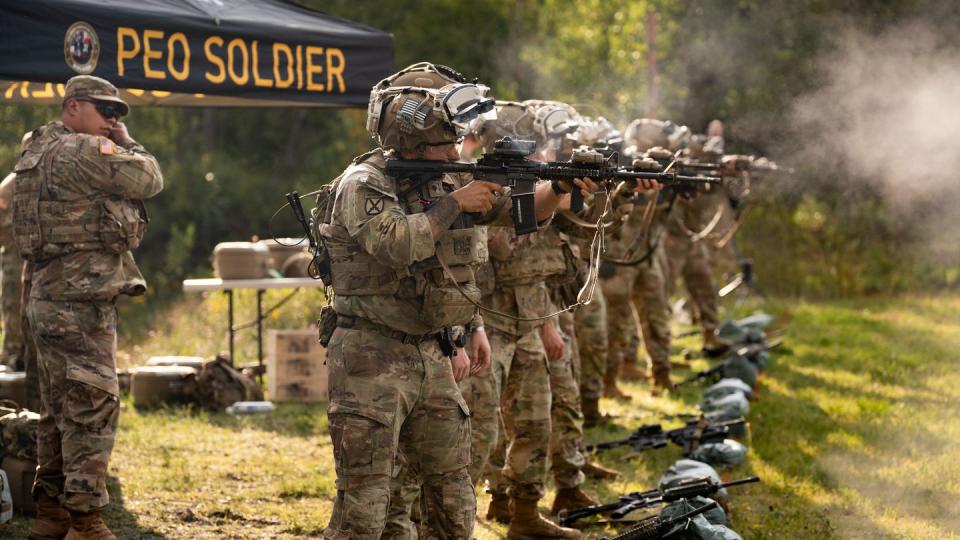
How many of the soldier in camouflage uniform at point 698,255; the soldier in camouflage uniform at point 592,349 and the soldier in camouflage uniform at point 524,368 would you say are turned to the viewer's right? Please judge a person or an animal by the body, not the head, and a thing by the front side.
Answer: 3

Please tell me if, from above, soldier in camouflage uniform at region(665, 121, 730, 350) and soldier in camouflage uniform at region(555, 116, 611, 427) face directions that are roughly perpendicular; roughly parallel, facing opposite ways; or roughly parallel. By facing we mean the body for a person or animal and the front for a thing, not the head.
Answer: roughly parallel

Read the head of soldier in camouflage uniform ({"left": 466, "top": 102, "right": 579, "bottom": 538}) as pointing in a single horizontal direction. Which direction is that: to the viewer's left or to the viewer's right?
to the viewer's right

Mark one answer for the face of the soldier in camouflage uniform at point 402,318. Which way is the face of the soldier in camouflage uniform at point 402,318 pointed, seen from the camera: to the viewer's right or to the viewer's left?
to the viewer's right

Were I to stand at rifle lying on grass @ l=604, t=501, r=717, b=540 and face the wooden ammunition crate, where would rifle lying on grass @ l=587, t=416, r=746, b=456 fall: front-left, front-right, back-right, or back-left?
front-right

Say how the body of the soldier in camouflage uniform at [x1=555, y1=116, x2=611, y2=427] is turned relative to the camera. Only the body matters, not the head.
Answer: to the viewer's right

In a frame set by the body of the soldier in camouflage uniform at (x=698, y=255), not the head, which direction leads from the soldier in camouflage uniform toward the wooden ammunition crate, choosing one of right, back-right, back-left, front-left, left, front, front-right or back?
back-right

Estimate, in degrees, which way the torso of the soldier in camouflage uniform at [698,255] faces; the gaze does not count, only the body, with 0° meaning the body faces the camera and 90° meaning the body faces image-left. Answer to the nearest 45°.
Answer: approximately 270°

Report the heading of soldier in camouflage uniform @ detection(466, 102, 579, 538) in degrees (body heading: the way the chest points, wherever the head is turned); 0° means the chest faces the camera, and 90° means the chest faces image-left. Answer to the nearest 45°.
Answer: approximately 270°

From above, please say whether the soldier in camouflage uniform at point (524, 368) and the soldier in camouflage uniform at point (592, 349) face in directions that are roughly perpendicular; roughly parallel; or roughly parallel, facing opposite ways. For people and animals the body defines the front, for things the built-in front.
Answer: roughly parallel
